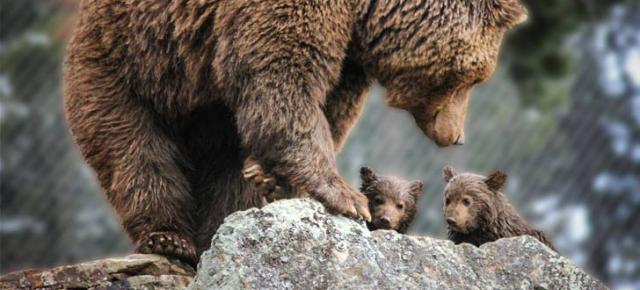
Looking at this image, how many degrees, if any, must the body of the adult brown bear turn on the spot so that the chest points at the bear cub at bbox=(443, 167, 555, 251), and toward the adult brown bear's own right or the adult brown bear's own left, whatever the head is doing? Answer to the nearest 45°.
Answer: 0° — it already faces it

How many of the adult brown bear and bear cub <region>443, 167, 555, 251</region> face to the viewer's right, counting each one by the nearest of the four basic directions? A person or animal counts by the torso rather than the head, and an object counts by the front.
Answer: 1

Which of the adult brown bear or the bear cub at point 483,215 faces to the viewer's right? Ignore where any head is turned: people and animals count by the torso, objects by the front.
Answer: the adult brown bear

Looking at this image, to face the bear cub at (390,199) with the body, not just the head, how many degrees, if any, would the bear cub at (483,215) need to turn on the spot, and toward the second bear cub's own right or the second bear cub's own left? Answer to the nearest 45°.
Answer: approximately 45° to the second bear cub's own right

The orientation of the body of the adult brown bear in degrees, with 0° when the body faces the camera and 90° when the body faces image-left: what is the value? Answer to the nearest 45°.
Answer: approximately 270°

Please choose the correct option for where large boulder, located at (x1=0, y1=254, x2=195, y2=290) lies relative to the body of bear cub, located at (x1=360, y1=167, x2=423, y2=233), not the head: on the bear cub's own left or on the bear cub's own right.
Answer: on the bear cub's own right

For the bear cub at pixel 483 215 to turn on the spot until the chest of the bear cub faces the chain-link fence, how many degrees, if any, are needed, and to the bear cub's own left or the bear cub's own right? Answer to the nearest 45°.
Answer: approximately 135° to the bear cub's own right

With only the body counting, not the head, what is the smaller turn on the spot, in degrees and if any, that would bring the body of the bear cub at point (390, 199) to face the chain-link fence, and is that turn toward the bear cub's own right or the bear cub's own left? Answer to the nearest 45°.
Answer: approximately 180°
